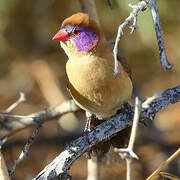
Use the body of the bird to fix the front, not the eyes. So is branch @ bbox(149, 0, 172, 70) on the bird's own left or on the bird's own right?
on the bird's own left

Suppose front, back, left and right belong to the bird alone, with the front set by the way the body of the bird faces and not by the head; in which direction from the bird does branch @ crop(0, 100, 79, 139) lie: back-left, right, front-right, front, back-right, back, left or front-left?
right

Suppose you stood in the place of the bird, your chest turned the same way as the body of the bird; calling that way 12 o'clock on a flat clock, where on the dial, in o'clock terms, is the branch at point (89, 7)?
The branch is roughly at 5 o'clock from the bird.
